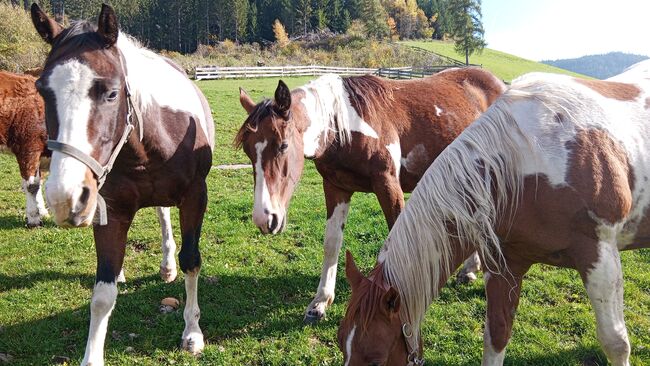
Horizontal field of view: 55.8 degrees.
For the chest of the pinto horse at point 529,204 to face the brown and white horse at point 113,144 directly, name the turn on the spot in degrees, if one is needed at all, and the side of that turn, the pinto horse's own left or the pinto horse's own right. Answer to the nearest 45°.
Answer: approximately 45° to the pinto horse's own right

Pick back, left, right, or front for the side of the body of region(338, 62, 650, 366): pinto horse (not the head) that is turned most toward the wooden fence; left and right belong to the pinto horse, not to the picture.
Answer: right

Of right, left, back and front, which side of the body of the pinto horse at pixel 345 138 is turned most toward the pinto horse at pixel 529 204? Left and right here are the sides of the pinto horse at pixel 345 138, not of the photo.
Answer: left

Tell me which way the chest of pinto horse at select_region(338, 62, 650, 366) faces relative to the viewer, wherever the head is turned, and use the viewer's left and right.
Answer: facing the viewer and to the left of the viewer

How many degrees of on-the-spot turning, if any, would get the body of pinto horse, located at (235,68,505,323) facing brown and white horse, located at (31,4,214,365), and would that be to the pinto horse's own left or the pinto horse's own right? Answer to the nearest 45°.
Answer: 0° — it already faces it

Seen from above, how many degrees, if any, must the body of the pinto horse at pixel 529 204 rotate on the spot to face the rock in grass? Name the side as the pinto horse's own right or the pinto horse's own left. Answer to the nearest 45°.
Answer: approximately 45° to the pinto horse's own right

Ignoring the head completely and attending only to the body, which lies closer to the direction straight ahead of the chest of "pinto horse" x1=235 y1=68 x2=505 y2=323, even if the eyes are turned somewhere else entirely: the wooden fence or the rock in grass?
the rock in grass

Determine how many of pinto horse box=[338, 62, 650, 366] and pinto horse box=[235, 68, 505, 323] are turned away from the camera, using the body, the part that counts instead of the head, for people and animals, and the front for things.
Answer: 0

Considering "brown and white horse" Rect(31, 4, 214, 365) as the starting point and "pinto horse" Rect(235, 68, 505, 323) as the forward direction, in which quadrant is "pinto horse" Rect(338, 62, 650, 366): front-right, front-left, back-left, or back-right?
front-right

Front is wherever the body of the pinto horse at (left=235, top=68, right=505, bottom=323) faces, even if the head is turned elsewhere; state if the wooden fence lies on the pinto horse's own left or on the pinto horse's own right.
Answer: on the pinto horse's own right
